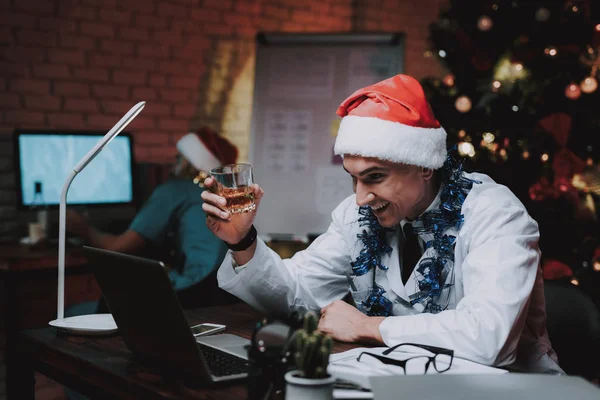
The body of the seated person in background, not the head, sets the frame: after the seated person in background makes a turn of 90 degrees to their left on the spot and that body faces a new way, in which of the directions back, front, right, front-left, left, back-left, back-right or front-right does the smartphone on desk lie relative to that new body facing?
front-left

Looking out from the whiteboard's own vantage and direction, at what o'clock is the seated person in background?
The seated person in background is roughly at 1 o'clock from the whiteboard.

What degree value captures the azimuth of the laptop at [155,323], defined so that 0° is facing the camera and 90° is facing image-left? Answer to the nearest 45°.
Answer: approximately 225°

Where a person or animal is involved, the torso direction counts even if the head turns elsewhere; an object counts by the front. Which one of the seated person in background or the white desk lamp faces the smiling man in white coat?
the white desk lamp

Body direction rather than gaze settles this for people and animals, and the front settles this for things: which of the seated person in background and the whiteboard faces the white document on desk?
the whiteboard

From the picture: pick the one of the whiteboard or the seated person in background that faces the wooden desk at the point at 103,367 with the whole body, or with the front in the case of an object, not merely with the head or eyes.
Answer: the whiteboard

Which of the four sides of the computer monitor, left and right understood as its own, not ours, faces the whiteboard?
left

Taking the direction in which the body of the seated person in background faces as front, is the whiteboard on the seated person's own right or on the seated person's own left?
on the seated person's own right

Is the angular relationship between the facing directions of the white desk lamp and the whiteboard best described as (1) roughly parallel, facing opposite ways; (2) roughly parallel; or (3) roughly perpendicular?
roughly perpendicular

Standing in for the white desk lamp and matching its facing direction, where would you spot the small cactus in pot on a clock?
The small cactus in pot is roughly at 2 o'clock from the white desk lamp.

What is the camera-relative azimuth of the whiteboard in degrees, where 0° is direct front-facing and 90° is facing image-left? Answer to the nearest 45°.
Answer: approximately 0°

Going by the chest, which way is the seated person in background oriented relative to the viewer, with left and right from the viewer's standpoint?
facing away from the viewer and to the left of the viewer

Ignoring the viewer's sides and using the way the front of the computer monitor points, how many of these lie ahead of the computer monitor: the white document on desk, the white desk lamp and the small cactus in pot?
3

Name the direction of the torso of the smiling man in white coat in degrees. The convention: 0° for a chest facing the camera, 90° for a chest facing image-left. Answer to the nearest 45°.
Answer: approximately 45°
